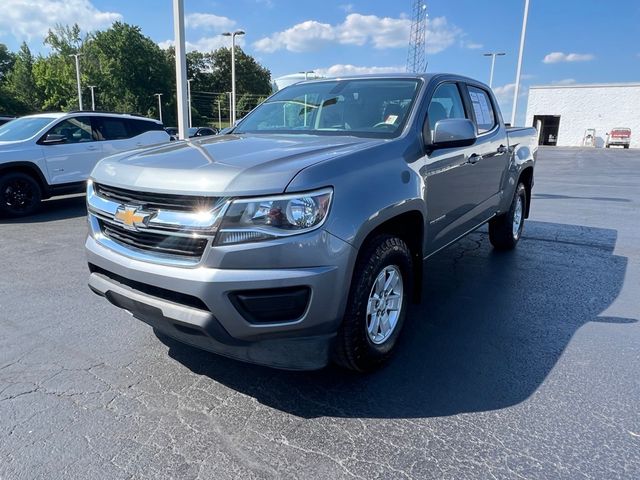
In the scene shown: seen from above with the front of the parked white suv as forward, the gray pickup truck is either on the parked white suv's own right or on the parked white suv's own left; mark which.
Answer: on the parked white suv's own left

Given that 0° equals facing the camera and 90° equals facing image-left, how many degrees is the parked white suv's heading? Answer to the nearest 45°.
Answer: approximately 45°

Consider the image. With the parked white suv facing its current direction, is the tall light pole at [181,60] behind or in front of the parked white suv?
behind

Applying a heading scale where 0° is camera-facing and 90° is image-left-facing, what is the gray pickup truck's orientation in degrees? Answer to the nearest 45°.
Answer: approximately 45°

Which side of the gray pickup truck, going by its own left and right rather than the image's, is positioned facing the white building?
back

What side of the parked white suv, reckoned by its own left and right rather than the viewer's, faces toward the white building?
back

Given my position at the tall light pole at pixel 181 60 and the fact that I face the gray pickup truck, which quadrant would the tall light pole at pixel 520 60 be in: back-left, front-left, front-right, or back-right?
back-left

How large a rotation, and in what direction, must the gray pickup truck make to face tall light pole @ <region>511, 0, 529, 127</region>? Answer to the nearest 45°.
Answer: approximately 180°
